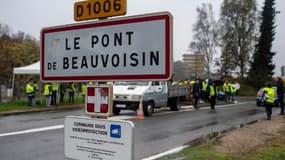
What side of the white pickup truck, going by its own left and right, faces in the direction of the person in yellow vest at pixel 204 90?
back

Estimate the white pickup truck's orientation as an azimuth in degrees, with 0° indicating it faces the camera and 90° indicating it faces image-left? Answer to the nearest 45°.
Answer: approximately 45°

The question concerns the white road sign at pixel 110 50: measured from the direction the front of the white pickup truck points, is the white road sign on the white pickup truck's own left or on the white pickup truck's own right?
on the white pickup truck's own left

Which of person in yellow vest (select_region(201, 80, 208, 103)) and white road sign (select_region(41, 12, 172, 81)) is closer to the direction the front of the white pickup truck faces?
the white road sign

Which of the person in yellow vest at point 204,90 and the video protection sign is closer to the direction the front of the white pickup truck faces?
the video protection sign

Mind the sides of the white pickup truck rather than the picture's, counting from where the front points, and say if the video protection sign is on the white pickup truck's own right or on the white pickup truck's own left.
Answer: on the white pickup truck's own left
